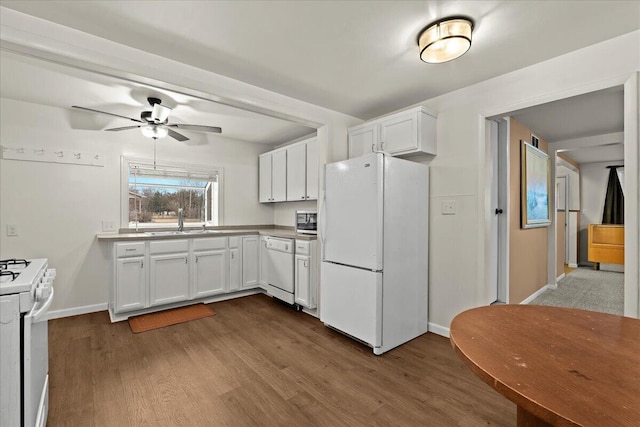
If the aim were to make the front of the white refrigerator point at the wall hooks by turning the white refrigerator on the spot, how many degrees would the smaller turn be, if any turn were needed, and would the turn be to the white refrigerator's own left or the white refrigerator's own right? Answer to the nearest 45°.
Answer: approximately 45° to the white refrigerator's own right

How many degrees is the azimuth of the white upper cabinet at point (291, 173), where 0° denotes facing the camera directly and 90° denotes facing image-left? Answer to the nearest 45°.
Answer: approximately 45°

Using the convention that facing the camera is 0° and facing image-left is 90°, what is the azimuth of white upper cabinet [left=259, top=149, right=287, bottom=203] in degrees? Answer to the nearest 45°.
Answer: approximately 45°

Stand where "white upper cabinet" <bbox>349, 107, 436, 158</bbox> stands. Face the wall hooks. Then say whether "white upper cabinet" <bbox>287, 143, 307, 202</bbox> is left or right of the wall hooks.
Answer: right

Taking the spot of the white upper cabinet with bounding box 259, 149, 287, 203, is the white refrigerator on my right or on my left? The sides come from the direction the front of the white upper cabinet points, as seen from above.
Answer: on my left
